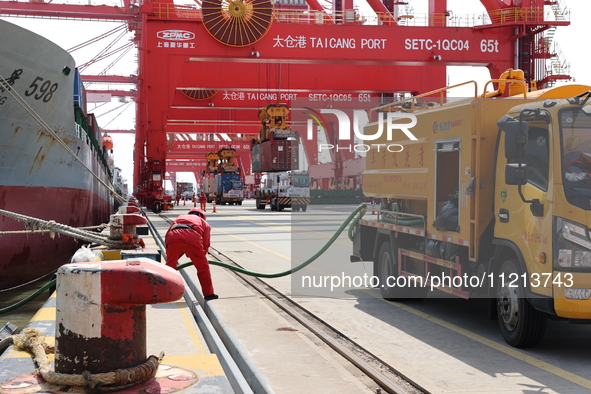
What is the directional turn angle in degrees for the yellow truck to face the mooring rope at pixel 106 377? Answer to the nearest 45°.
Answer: approximately 90° to its right

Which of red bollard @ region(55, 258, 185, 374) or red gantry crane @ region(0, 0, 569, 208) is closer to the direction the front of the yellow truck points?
the red bollard

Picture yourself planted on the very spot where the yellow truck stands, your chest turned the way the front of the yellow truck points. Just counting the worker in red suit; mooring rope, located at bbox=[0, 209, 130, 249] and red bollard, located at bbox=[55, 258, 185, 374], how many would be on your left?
0

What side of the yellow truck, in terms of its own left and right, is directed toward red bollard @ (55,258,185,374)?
right

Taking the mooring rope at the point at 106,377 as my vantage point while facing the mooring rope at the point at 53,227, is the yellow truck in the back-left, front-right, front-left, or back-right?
front-right

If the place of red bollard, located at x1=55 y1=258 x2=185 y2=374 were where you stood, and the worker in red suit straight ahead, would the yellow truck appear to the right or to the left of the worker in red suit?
right

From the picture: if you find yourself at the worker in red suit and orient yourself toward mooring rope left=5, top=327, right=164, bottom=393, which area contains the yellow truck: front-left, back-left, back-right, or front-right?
front-left

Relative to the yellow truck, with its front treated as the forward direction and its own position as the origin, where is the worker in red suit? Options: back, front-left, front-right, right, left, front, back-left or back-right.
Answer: back-right

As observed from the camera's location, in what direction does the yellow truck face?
facing the viewer and to the right of the viewer

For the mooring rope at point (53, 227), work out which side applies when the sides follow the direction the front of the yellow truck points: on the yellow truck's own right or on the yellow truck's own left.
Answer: on the yellow truck's own right
